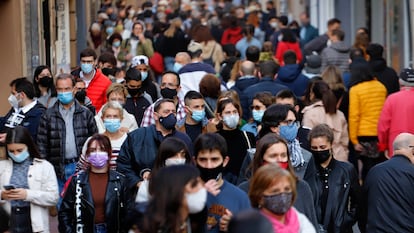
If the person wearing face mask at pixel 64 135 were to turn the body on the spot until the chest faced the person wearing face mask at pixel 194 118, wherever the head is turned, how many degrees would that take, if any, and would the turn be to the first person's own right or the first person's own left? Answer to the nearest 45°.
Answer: approximately 90° to the first person's own left

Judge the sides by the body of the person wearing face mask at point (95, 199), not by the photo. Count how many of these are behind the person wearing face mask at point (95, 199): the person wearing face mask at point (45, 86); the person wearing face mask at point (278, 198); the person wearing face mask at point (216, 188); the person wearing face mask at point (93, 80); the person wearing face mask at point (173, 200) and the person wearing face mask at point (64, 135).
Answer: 3

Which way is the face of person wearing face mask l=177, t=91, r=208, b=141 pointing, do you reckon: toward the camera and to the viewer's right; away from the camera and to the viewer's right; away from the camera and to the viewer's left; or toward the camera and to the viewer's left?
toward the camera and to the viewer's right
